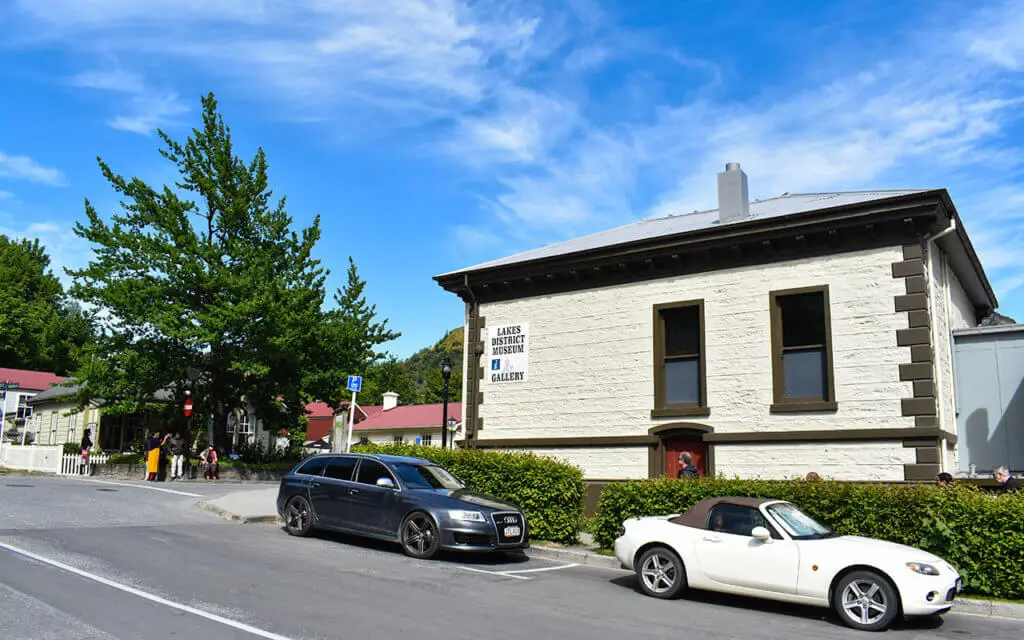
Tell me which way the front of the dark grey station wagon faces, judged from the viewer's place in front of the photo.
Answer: facing the viewer and to the right of the viewer

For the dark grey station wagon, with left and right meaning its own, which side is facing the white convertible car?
front

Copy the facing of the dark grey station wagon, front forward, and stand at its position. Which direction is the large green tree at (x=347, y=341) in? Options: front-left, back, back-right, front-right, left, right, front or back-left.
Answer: back-left

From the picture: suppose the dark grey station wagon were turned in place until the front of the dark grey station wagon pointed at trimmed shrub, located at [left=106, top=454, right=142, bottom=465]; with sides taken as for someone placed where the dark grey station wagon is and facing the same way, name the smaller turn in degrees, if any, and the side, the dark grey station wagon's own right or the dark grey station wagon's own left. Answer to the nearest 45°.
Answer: approximately 180°

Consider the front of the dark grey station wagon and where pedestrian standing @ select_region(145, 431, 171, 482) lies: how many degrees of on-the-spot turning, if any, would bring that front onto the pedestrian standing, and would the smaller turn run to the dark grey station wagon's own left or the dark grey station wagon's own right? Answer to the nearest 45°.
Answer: approximately 180°

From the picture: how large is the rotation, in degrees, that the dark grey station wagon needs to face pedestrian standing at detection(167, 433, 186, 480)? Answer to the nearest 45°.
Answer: approximately 180°

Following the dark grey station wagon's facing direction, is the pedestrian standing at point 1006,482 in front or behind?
in front

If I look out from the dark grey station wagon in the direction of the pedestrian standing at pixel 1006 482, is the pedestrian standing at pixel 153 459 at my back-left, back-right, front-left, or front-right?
back-left

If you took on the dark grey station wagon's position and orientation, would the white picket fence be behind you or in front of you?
behind

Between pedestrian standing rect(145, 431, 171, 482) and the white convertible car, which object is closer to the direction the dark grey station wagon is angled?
the white convertible car

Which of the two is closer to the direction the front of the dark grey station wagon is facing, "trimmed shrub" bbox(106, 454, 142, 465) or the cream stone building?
the cream stone building

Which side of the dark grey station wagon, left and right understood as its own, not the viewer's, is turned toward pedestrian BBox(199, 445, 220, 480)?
back
